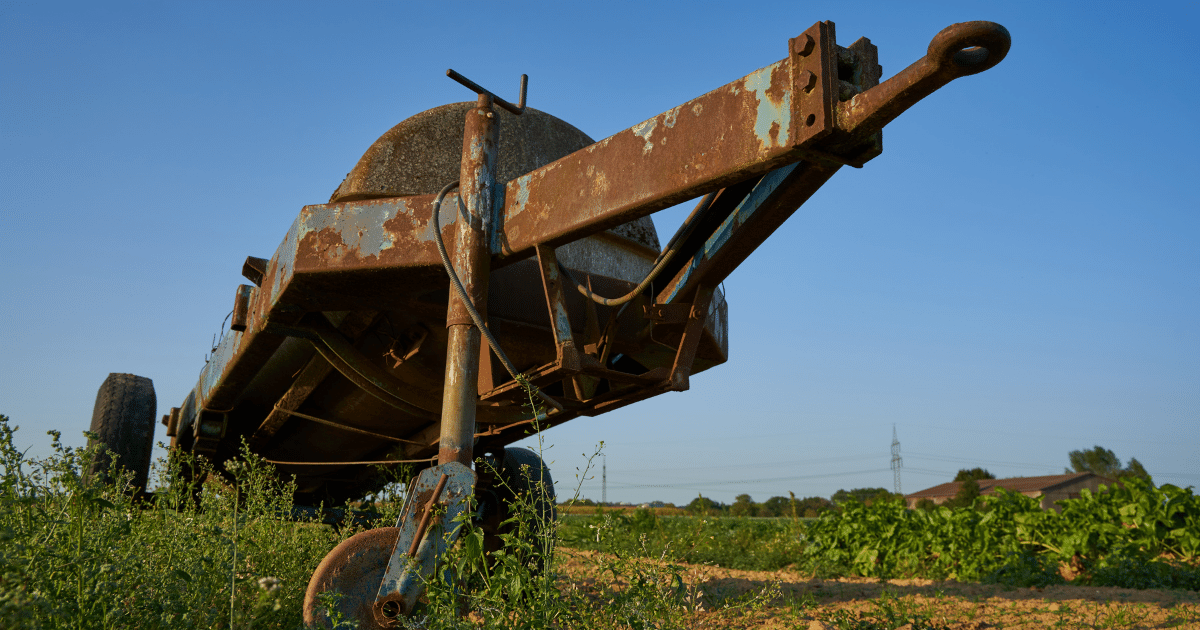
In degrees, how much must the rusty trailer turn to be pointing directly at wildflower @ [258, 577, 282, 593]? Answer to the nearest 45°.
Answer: approximately 45° to its right

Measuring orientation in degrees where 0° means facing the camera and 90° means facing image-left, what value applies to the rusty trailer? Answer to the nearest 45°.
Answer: approximately 315°
